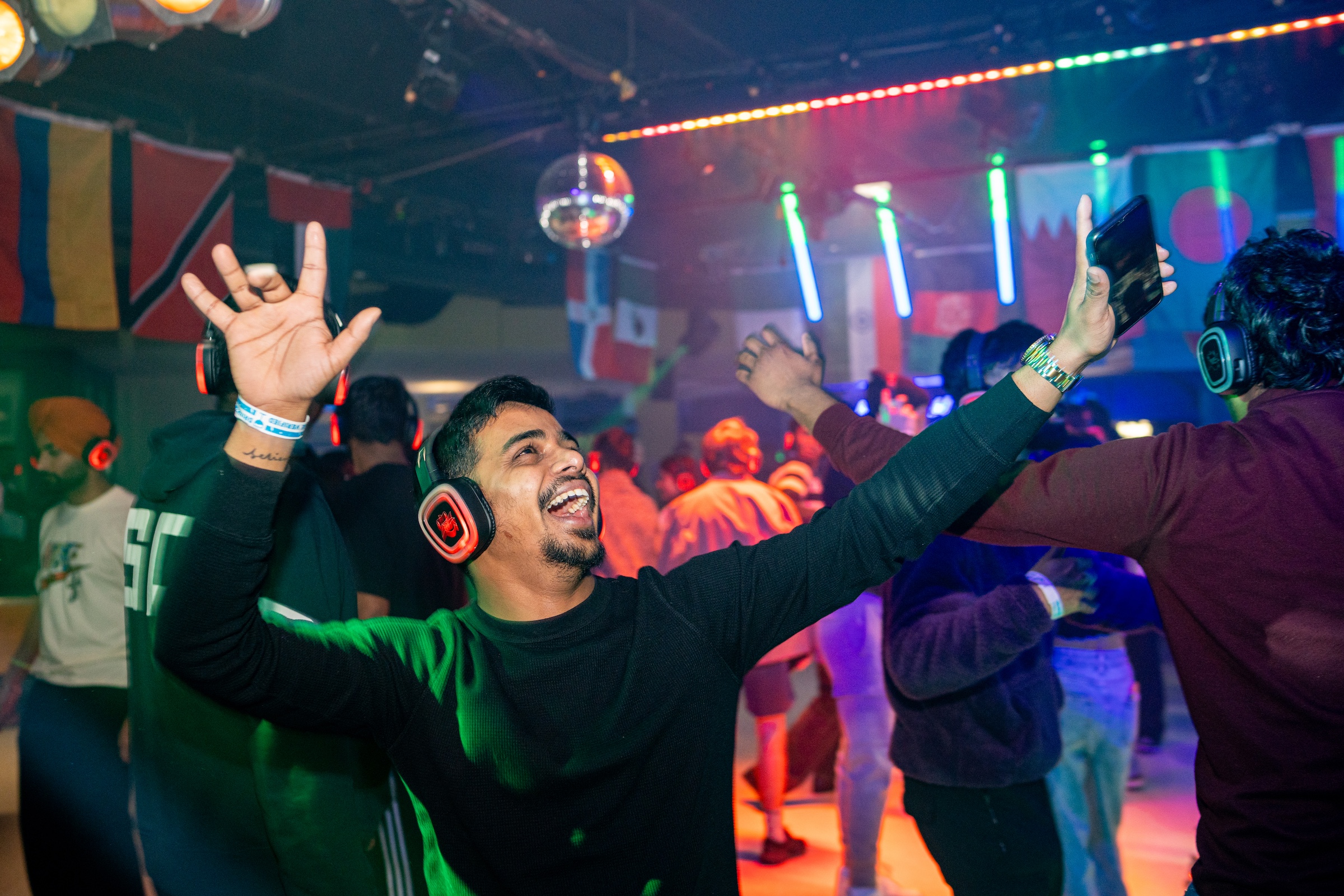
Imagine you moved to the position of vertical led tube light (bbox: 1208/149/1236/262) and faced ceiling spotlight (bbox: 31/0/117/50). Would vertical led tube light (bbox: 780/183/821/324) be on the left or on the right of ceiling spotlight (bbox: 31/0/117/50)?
right

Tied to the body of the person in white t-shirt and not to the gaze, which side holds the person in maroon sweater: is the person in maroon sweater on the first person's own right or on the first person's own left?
on the first person's own left

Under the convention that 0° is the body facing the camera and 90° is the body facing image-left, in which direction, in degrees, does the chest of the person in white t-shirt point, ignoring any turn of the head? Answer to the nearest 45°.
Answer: approximately 45°

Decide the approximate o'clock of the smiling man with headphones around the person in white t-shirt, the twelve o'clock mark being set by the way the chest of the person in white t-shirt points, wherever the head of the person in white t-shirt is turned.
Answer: The smiling man with headphones is roughly at 10 o'clock from the person in white t-shirt.

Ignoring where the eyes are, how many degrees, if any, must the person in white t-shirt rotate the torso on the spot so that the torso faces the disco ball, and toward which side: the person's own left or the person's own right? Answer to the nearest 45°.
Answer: approximately 135° to the person's own left

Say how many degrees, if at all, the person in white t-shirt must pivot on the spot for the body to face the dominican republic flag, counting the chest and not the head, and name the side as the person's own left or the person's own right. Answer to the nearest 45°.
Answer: approximately 180°

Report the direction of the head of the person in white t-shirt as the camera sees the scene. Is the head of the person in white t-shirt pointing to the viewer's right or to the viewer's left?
to the viewer's left

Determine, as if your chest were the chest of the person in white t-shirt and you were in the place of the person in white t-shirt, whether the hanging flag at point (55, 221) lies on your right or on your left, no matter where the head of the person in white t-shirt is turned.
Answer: on your right

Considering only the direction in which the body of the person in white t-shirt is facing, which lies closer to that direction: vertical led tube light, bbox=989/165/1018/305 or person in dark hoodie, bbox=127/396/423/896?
the person in dark hoodie

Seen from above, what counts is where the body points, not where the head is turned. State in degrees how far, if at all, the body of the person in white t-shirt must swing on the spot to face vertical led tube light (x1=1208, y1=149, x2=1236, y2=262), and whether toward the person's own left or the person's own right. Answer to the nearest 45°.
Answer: approximately 135° to the person's own left
